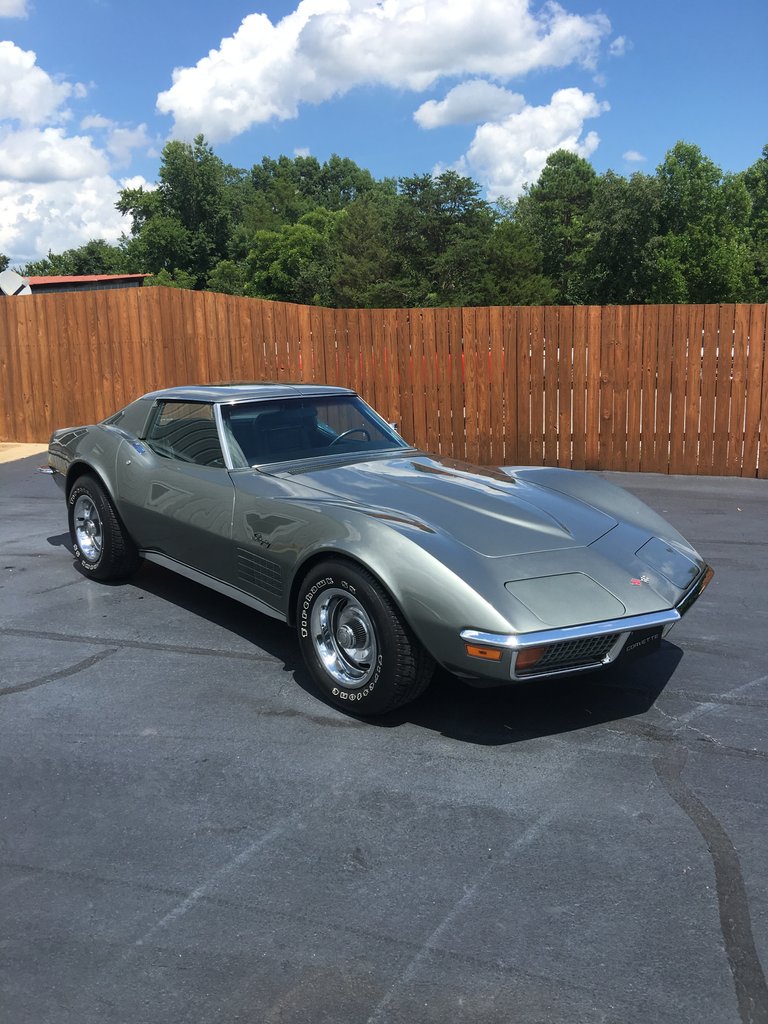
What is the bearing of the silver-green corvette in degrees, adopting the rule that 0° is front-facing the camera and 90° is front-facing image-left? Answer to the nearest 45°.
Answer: approximately 315°

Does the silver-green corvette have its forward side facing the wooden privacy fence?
no
